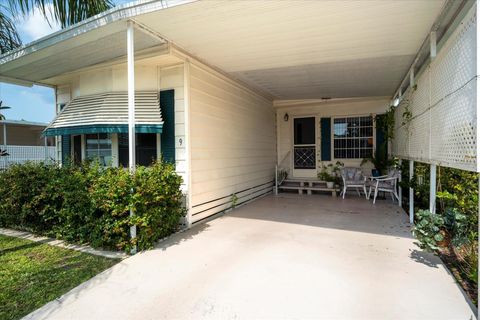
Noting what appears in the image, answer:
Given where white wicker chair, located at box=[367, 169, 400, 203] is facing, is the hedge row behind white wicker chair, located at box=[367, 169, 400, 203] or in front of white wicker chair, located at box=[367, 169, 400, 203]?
in front

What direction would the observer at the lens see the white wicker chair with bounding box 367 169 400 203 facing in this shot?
facing the viewer and to the left of the viewer

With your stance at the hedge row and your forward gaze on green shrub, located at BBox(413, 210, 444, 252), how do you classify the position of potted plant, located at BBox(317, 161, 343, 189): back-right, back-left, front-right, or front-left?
front-left

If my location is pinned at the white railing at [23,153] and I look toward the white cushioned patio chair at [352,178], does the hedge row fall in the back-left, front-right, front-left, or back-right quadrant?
front-right

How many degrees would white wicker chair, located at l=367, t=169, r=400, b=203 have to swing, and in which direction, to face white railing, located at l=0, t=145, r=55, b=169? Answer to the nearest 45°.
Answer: approximately 45° to its right

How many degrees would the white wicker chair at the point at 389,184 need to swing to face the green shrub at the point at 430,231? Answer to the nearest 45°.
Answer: approximately 45° to its left

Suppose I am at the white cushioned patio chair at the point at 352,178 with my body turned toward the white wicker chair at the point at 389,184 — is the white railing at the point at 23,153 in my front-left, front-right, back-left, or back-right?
back-right

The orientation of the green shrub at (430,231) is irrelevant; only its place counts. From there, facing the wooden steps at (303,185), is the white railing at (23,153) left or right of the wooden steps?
left

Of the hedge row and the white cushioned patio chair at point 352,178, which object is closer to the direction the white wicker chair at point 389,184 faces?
the hedge row

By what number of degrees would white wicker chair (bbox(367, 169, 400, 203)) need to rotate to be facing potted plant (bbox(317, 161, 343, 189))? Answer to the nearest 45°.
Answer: approximately 90° to its right

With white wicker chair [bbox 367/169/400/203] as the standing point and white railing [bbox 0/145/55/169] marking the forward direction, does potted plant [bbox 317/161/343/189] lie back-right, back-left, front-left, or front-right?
front-right
